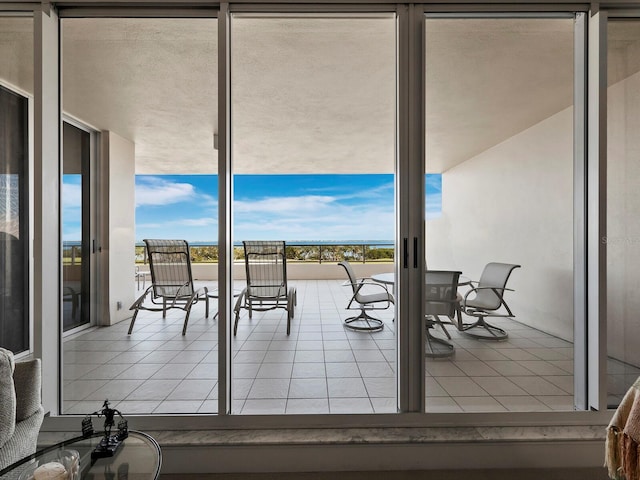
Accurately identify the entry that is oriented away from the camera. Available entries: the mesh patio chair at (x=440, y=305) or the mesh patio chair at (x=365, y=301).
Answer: the mesh patio chair at (x=440, y=305)

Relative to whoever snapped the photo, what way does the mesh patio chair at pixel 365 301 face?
facing to the right of the viewer

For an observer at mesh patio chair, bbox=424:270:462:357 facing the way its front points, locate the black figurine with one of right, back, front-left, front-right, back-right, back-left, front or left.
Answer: back-left

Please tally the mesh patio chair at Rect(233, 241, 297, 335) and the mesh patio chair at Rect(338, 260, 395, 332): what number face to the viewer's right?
1

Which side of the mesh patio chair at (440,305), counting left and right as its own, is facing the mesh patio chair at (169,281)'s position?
left

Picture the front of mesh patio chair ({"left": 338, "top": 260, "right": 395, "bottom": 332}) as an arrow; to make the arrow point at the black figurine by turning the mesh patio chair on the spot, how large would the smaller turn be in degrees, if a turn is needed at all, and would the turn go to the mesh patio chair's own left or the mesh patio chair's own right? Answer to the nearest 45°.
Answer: approximately 135° to the mesh patio chair's own right

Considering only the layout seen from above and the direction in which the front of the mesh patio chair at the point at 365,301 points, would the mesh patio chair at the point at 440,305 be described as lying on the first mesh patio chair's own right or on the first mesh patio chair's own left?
on the first mesh patio chair's own right

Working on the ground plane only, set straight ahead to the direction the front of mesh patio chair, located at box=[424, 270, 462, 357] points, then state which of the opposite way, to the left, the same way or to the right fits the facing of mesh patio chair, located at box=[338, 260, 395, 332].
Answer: to the right

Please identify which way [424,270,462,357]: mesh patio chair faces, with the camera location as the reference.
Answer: facing away from the viewer

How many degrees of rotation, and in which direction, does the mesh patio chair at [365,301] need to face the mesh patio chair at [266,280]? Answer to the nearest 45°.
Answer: approximately 180°

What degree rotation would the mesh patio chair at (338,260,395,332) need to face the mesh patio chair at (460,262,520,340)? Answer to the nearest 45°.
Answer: approximately 45° to its right
